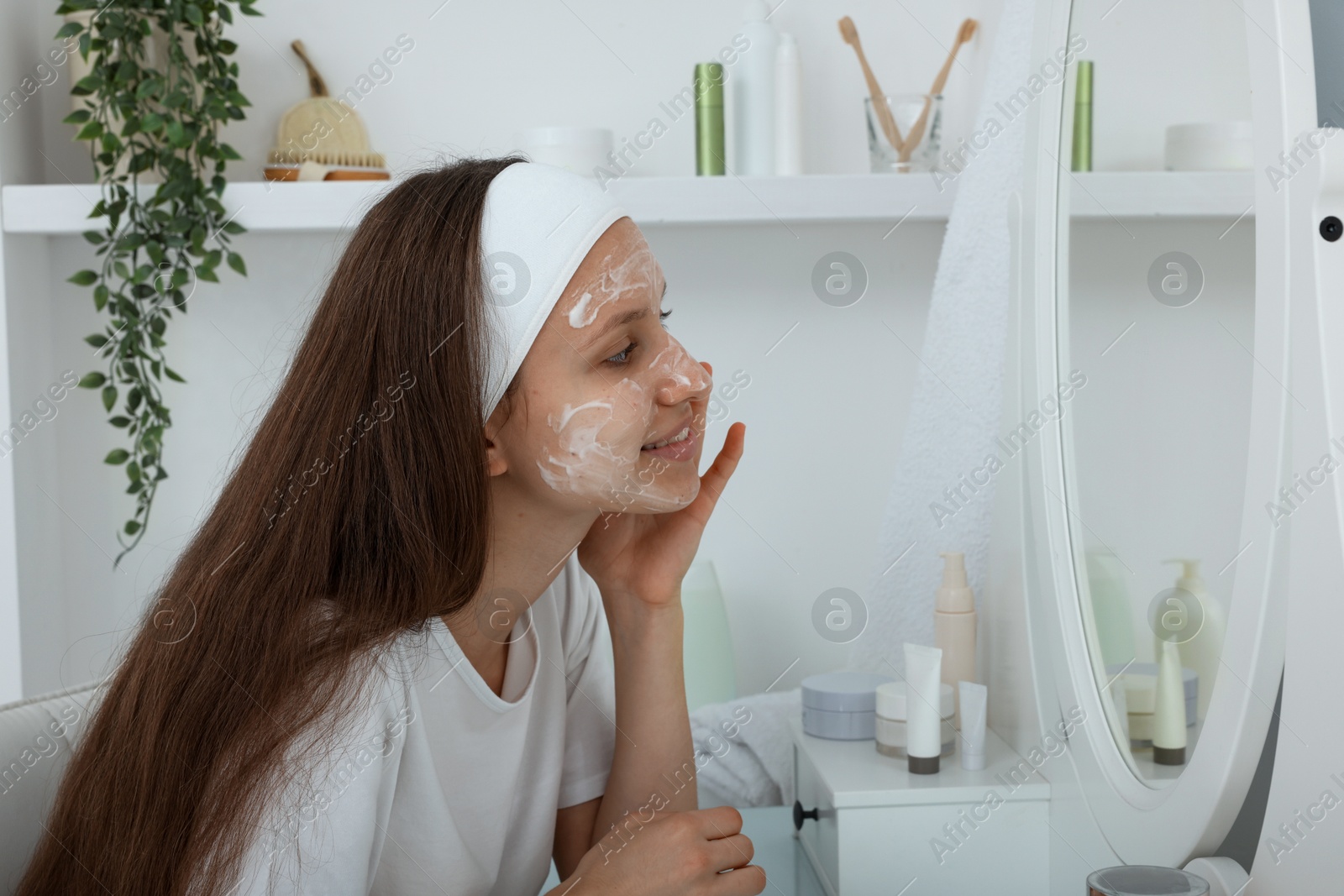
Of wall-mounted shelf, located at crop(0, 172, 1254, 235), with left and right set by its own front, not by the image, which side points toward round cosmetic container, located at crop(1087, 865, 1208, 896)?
front

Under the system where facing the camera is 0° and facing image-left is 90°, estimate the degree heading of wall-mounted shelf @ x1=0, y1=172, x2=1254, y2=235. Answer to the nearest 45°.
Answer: approximately 0°
